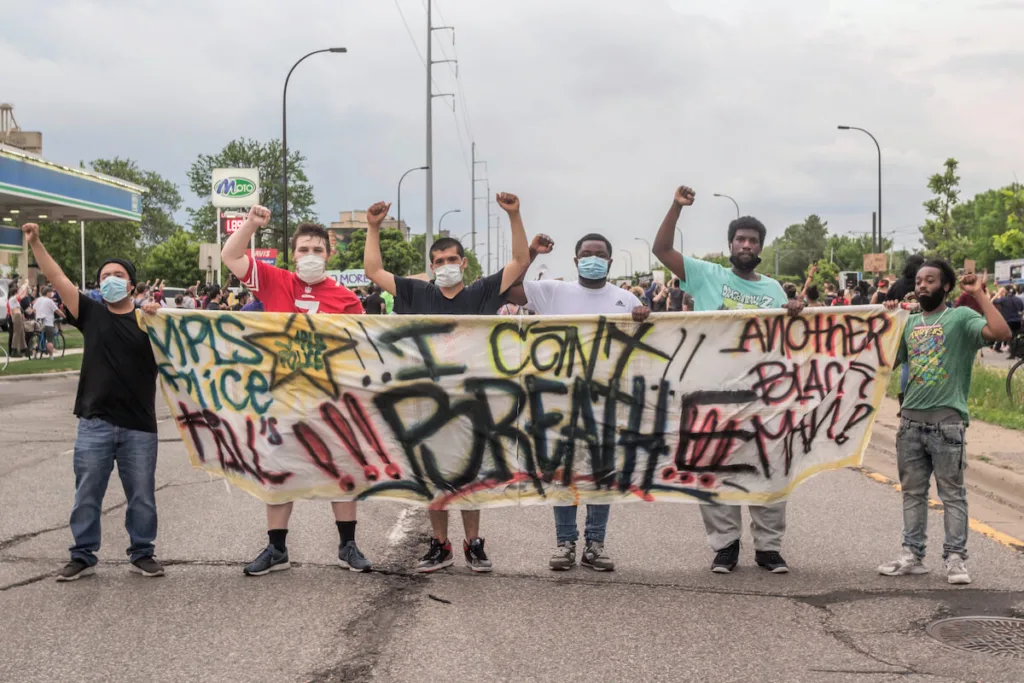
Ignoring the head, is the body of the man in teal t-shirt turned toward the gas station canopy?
no

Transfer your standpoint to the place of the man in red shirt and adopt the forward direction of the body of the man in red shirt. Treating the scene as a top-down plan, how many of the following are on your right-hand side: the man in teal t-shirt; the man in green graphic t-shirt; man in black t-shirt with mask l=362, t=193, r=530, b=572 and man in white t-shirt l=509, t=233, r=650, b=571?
0

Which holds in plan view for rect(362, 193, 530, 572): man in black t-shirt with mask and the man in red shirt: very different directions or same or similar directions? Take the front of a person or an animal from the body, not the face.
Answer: same or similar directions

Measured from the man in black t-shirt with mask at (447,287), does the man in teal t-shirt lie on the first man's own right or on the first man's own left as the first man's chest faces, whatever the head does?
on the first man's own left

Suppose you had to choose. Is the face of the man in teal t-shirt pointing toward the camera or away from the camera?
toward the camera

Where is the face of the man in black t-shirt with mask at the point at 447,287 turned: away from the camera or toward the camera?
toward the camera

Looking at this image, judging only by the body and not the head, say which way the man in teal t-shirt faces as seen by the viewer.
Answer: toward the camera

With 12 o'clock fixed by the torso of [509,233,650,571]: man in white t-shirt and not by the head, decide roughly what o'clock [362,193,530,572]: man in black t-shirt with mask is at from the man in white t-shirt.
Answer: The man in black t-shirt with mask is roughly at 3 o'clock from the man in white t-shirt.

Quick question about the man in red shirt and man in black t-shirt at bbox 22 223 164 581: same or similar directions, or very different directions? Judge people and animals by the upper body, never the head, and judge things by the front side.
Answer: same or similar directions

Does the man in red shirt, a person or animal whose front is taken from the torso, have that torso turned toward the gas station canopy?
no

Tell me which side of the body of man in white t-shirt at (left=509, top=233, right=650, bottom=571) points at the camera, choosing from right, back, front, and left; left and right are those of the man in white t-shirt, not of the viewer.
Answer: front

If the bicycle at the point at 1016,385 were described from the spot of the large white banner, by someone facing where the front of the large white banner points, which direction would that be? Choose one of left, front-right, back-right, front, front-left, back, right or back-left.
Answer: back-left

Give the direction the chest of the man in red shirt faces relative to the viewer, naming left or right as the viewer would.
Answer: facing the viewer

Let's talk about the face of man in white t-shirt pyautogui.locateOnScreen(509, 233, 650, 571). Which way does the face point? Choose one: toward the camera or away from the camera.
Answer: toward the camera

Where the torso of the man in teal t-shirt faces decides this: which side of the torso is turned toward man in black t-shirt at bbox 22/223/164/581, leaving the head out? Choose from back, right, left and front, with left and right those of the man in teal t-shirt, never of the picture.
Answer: right

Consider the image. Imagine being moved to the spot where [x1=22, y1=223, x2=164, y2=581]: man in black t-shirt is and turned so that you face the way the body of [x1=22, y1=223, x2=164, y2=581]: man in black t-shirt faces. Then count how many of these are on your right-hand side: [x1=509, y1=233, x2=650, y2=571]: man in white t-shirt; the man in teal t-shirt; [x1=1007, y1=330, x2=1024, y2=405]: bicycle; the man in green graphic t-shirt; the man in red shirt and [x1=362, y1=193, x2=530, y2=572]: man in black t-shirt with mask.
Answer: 0

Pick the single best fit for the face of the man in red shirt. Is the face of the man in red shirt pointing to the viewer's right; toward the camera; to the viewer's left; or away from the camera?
toward the camera
